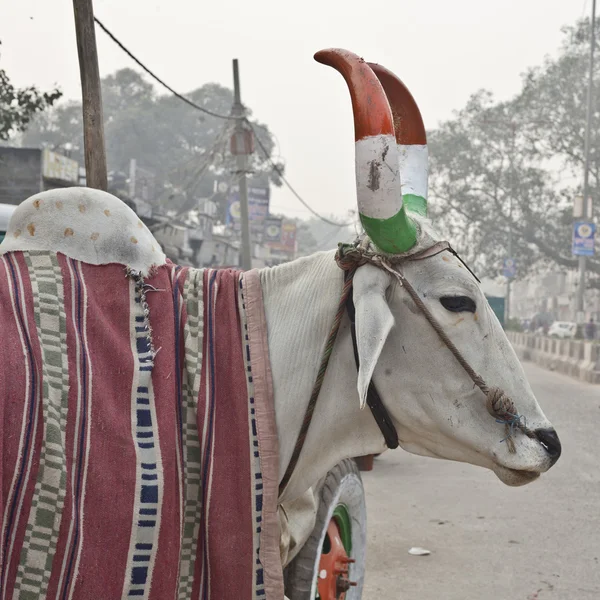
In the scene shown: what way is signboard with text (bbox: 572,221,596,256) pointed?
toward the camera

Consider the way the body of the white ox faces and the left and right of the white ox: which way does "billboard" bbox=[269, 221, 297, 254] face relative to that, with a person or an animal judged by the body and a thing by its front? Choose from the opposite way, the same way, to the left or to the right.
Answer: to the right

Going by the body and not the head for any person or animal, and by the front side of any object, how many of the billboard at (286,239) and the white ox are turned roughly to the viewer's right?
1

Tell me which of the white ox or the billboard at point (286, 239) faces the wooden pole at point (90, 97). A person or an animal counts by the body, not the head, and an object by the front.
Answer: the billboard

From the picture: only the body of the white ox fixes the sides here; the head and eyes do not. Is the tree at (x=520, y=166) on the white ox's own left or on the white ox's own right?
on the white ox's own left

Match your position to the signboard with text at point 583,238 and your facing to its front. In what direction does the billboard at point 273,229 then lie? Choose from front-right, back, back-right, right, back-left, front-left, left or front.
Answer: back-right

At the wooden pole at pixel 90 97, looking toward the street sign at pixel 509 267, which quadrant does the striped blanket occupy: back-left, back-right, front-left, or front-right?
back-right

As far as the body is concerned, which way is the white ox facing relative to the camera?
to the viewer's right

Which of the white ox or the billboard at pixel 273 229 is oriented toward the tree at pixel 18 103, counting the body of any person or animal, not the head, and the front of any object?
the billboard

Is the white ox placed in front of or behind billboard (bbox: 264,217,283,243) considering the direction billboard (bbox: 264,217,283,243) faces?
in front

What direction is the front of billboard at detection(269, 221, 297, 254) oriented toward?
toward the camera

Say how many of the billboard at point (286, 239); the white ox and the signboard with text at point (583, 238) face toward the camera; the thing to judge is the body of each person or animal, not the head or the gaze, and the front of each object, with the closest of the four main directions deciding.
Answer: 2

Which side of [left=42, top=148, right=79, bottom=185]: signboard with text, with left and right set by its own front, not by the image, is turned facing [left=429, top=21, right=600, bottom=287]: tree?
left

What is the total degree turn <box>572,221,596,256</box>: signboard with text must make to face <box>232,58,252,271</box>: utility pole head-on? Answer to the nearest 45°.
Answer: approximately 45° to its right

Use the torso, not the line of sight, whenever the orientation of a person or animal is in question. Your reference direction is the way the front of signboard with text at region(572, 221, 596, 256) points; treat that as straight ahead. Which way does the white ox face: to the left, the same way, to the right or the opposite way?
to the left
